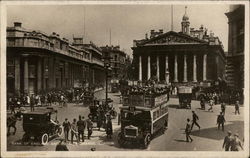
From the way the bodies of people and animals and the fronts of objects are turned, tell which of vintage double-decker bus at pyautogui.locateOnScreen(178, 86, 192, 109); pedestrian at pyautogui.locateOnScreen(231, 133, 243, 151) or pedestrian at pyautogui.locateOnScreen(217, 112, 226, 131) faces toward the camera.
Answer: the vintage double-decker bus

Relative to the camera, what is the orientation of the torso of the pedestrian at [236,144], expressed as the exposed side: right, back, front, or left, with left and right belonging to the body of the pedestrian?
back

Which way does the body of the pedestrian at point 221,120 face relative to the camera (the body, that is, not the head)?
away from the camera

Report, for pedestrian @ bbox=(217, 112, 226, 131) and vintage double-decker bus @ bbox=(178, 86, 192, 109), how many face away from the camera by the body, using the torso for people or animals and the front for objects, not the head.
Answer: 1

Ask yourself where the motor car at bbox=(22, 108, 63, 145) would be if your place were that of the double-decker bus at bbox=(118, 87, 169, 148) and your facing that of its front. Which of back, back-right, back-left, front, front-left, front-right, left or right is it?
front-right

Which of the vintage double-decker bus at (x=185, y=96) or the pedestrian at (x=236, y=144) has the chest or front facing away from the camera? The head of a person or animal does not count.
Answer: the pedestrian

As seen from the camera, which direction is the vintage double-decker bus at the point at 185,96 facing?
toward the camera

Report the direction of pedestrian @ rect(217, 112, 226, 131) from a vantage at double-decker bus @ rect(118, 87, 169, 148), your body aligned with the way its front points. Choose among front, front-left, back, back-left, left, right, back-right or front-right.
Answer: back-left

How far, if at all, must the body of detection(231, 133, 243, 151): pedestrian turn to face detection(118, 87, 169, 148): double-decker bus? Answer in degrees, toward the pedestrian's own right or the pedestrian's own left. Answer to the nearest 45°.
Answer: approximately 90° to the pedestrian's own left

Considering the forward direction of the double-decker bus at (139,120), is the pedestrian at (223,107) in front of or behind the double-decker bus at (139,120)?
behind
